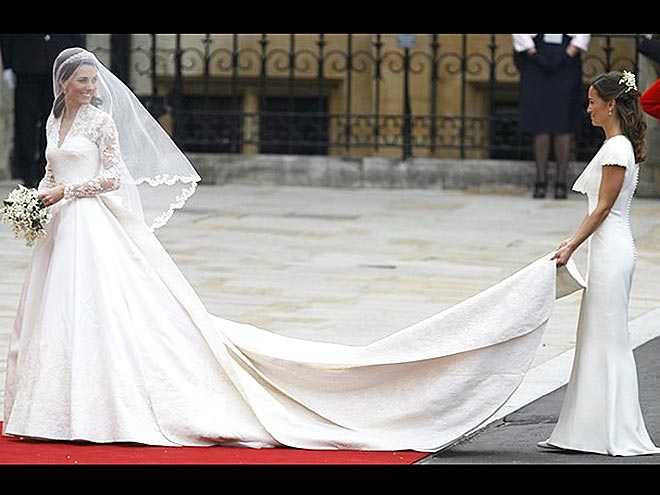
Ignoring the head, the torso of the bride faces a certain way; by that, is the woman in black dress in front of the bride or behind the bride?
behind

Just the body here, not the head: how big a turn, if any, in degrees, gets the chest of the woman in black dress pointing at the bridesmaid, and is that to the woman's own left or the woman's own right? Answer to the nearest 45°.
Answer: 0° — they already face them

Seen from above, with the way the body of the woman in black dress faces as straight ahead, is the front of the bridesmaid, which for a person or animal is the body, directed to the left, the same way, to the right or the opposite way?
to the right

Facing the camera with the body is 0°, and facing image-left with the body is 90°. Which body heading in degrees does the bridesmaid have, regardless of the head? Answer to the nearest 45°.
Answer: approximately 90°

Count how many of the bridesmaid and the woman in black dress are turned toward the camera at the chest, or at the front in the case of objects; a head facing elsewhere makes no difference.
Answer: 1

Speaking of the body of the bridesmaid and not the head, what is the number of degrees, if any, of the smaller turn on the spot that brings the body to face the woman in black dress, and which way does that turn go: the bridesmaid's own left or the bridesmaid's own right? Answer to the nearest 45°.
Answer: approximately 90° to the bridesmaid's own right

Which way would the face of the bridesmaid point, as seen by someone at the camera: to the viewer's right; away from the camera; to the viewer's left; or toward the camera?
to the viewer's left

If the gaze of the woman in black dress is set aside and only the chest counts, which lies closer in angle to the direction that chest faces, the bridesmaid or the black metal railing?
the bridesmaid

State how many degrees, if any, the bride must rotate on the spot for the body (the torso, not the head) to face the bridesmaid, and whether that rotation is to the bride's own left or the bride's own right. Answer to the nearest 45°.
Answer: approximately 135° to the bride's own left

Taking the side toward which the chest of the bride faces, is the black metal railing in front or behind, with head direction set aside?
behind

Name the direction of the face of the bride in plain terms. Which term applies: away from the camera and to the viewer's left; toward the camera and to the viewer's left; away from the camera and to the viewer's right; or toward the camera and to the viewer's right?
toward the camera and to the viewer's right

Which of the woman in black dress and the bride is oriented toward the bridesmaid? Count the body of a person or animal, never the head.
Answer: the woman in black dress
